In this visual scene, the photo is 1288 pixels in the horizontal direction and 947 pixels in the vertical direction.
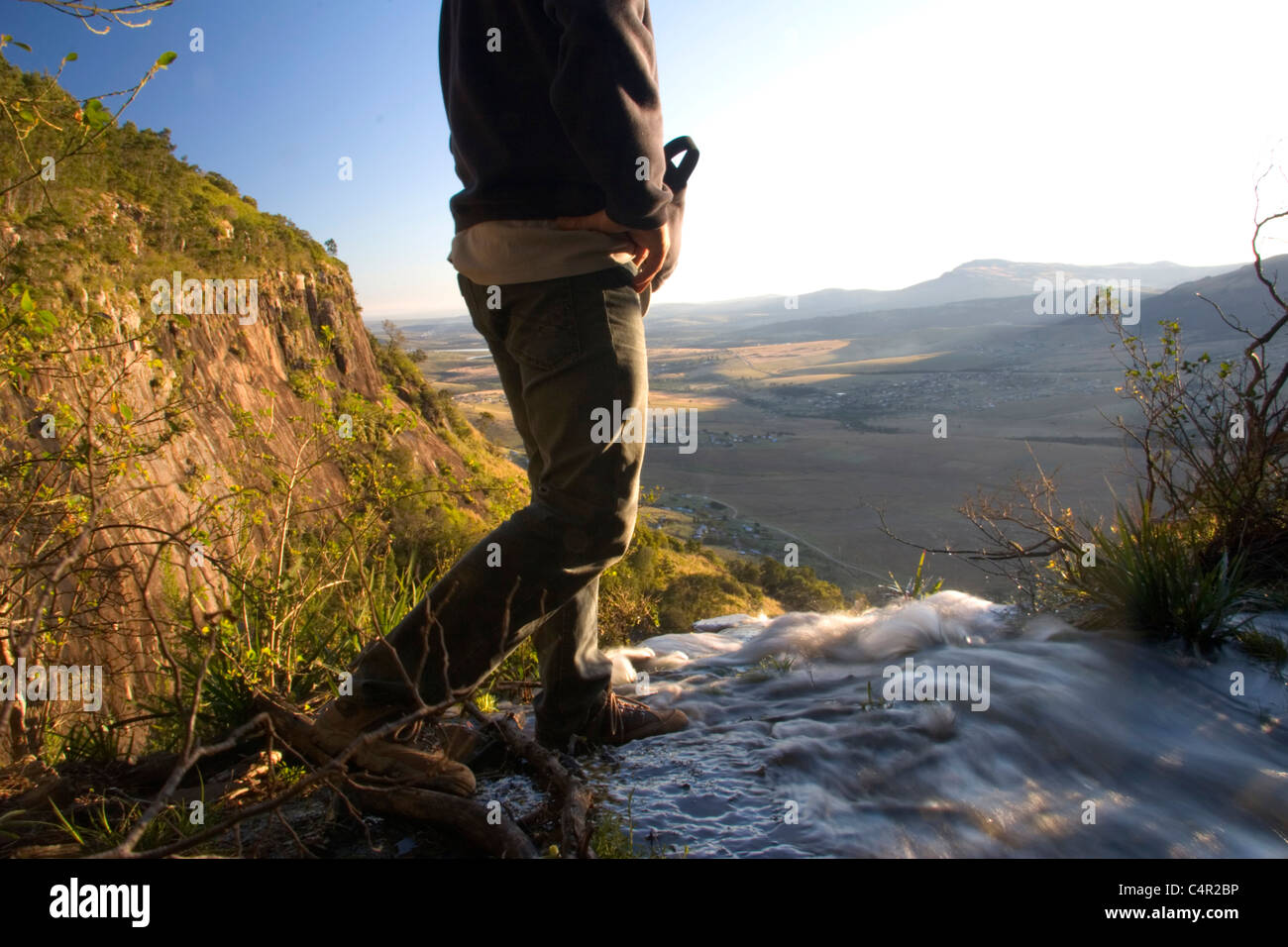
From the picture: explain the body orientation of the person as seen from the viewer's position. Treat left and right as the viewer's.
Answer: facing away from the viewer and to the right of the viewer
